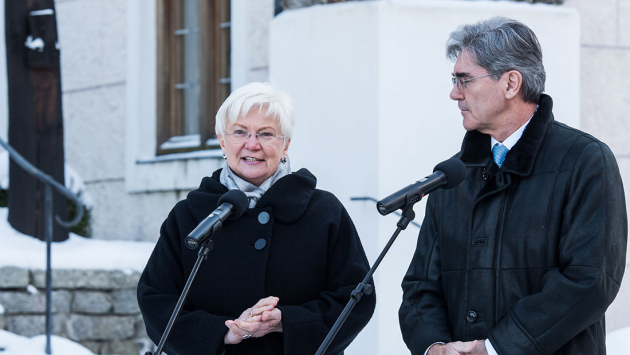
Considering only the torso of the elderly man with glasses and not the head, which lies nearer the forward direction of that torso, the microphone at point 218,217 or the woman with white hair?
the microphone

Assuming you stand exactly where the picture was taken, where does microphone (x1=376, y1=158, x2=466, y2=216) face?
facing away from the viewer and to the right of the viewer

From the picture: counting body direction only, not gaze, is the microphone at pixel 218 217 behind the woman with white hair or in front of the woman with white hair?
in front

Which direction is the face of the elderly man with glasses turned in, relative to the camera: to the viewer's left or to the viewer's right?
to the viewer's left

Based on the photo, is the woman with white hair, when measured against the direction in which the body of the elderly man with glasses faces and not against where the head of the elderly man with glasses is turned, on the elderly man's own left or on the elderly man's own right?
on the elderly man's own right

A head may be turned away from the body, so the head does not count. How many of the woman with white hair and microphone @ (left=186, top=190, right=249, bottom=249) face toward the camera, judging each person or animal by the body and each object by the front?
1

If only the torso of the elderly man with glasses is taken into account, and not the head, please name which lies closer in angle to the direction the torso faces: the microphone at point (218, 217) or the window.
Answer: the microphone

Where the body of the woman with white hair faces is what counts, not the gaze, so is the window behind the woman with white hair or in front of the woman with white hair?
behind

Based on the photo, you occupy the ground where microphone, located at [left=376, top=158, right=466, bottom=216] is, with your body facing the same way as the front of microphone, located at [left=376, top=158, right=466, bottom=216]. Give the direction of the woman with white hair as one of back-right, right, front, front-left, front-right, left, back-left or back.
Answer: left

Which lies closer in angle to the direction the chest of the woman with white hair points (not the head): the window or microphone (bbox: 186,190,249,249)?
the microphone
